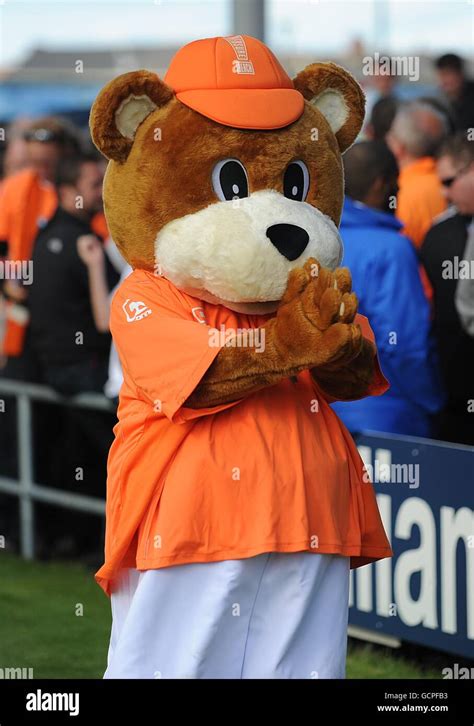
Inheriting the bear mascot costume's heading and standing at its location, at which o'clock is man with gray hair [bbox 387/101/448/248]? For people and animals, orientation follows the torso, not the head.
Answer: The man with gray hair is roughly at 8 o'clock from the bear mascot costume.

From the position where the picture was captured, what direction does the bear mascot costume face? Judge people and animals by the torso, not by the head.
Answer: facing the viewer and to the right of the viewer

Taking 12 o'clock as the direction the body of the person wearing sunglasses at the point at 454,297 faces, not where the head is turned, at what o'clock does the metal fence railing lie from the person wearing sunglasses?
The metal fence railing is roughly at 2 o'clock from the person wearing sunglasses.

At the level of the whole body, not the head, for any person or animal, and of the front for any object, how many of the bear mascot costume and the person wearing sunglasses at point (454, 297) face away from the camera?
0

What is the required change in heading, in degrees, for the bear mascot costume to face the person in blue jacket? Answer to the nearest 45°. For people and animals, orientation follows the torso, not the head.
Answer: approximately 135° to its left

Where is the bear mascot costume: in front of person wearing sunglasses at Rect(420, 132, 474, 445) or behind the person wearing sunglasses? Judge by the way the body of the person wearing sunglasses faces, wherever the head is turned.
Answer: in front

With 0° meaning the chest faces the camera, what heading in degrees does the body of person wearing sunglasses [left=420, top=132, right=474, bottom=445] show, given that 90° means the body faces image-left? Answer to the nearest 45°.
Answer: approximately 45°

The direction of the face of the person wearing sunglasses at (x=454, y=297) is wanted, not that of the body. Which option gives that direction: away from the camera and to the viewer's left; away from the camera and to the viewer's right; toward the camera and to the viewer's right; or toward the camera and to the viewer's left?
toward the camera and to the viewer's left

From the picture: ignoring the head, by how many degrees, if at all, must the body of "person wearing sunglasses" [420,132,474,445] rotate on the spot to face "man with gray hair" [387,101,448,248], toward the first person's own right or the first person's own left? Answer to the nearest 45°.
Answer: approximately 135° to the first person's own right

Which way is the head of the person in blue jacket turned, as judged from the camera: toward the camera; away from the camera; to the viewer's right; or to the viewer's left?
away from the camera
